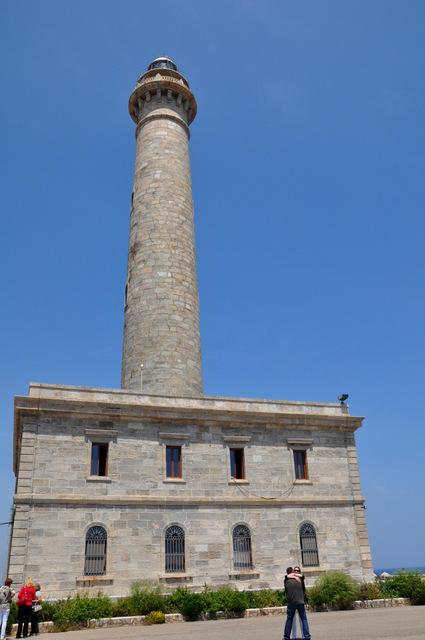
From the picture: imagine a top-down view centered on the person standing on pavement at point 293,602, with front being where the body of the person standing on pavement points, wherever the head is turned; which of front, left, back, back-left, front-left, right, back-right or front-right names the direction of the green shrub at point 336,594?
front

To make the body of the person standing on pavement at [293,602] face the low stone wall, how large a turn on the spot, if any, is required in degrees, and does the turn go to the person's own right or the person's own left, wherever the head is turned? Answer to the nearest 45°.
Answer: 0° — they already face it

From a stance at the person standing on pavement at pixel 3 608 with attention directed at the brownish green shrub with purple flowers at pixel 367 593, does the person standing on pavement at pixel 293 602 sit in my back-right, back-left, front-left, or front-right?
front-right

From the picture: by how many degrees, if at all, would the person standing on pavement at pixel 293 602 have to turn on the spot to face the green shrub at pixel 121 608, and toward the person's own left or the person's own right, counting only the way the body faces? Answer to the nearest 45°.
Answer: approximately 45° to the person's own left

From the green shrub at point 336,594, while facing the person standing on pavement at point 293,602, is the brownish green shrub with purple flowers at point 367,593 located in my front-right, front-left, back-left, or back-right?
back-left

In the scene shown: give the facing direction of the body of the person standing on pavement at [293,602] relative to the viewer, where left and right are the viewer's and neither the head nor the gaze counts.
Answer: facing away from the viewer

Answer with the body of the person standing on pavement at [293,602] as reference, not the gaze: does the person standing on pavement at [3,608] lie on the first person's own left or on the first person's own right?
on the first person's own left

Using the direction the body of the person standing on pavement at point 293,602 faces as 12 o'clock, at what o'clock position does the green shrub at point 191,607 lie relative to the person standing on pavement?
The green shrub is roughly at 11 o'clock from the person standing on pavement.

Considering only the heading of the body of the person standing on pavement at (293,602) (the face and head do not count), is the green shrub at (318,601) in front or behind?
in front

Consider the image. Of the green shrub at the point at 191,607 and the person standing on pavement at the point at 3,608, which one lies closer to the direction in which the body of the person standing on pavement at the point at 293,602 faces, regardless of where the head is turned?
the green shrub

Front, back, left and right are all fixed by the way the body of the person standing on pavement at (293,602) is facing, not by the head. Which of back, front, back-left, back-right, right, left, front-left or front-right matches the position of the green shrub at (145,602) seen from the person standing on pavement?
front-left
